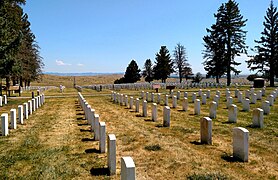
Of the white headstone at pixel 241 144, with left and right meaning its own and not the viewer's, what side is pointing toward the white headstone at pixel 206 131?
right

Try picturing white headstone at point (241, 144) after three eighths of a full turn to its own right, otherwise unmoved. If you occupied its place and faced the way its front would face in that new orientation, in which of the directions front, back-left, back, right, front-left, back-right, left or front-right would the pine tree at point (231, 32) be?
front

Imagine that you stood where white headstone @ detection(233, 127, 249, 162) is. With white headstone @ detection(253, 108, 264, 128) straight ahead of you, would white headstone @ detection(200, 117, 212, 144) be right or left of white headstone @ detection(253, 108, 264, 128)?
left

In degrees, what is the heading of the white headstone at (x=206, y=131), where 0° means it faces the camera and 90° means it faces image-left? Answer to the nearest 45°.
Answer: approximately 45°

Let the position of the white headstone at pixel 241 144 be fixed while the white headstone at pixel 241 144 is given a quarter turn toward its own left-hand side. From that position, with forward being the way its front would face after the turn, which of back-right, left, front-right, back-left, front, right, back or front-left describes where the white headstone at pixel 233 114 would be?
back-left

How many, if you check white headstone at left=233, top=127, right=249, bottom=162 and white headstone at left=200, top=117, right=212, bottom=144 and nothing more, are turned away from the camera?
0

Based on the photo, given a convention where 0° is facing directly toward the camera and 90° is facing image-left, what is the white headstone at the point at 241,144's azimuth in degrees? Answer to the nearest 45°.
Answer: approximately 45°

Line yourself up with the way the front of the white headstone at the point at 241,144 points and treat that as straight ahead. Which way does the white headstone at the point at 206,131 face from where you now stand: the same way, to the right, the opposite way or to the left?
the same way

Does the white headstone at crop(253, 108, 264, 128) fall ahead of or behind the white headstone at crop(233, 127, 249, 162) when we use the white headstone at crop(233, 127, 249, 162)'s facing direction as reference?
behind

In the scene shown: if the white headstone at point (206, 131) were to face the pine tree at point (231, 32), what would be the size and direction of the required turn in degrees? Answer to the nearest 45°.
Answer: approximately 135° to its right

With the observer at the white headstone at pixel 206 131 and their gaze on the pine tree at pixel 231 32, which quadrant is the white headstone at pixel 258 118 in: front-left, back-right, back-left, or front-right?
front-right

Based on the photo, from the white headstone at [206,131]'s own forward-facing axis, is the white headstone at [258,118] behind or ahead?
behind

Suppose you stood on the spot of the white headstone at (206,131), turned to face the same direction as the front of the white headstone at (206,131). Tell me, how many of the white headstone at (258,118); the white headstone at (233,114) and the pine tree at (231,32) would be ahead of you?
0
